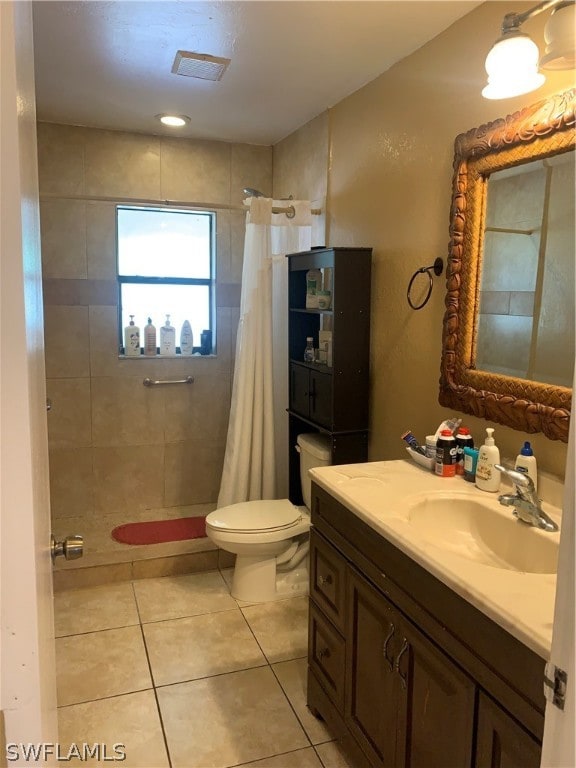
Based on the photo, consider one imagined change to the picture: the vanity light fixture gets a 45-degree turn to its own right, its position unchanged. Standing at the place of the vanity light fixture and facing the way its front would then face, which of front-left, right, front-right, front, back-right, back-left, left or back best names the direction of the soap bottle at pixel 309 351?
front-right

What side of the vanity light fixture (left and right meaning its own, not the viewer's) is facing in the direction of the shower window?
right

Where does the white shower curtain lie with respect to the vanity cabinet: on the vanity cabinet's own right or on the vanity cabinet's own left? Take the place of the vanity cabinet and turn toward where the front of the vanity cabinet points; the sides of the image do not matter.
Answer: on the vanity cabinet's own right

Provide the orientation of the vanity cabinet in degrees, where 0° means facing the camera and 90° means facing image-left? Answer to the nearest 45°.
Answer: approximately 45°

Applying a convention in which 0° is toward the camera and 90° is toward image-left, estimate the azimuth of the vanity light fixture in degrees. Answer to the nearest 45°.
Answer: approximately 45°

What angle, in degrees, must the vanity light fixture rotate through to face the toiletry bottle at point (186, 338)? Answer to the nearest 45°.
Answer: approximately 90° to its right

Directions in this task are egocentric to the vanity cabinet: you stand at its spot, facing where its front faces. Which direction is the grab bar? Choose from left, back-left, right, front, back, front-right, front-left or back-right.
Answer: right

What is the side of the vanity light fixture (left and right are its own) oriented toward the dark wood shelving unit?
right

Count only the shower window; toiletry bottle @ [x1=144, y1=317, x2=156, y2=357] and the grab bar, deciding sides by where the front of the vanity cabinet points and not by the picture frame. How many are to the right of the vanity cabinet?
3

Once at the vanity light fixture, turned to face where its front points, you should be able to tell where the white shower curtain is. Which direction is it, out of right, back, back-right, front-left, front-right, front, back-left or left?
right

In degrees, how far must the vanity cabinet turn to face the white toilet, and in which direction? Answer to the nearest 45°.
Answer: approximately 90° to its right

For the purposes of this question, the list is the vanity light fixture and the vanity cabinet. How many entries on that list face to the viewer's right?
0
